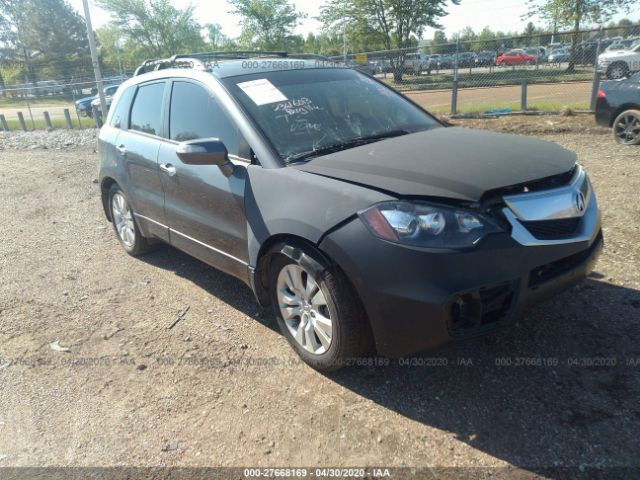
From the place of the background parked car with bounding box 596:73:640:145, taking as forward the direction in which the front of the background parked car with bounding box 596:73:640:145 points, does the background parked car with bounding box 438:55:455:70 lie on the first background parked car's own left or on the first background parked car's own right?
on the first background parked car's own left

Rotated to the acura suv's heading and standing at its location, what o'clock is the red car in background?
The red car in background is roughly at 8 o'clock from the acura suv.

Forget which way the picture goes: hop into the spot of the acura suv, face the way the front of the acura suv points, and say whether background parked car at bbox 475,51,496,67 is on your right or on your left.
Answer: on your left

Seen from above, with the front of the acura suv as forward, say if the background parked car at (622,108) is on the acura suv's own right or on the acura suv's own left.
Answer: on the acura suv's own left

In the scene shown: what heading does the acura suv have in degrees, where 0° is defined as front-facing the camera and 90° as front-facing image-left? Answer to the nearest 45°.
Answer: approximately 315°

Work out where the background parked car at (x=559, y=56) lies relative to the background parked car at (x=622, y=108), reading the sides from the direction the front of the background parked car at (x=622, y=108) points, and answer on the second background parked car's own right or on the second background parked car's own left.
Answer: on the second background parked car's own left

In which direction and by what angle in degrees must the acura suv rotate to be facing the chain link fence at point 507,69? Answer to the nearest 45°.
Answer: approximately 135° to its left

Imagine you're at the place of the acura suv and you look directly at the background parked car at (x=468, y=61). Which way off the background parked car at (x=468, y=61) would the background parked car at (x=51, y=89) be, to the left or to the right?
left

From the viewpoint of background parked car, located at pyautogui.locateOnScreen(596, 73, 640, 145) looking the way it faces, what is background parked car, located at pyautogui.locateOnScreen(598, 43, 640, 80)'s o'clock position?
background parked car, located at pyautogui.locateOnScreen(598, 43, 640, 80) is roughly at 9 o'clock from background parked car, located at pyautogui.locateOnScreen(596, 73, 640, 145).

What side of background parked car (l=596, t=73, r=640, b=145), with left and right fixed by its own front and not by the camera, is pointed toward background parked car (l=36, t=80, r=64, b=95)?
back

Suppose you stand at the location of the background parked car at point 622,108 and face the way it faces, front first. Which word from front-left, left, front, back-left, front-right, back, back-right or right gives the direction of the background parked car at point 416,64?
back-left

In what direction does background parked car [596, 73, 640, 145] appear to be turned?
to the viewer's right
